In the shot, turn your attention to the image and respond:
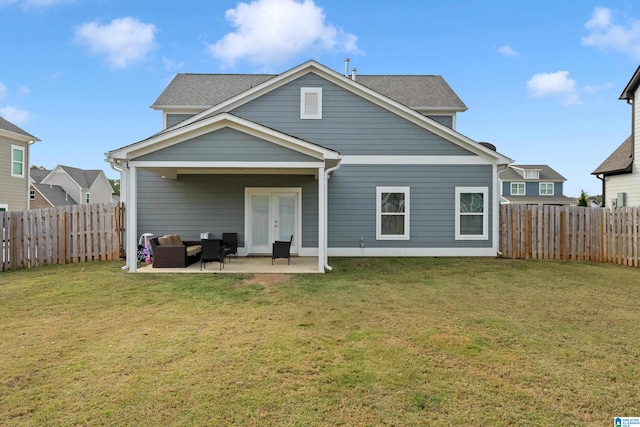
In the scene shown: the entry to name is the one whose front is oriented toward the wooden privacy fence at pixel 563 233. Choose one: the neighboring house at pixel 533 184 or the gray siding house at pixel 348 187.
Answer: the neighboring house

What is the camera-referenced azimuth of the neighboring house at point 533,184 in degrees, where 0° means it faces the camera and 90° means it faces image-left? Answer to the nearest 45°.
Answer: approximately 0°

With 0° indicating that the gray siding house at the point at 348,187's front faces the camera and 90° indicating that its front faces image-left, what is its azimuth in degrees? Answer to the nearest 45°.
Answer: approximately 180°

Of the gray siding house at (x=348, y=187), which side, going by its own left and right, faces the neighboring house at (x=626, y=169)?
right
